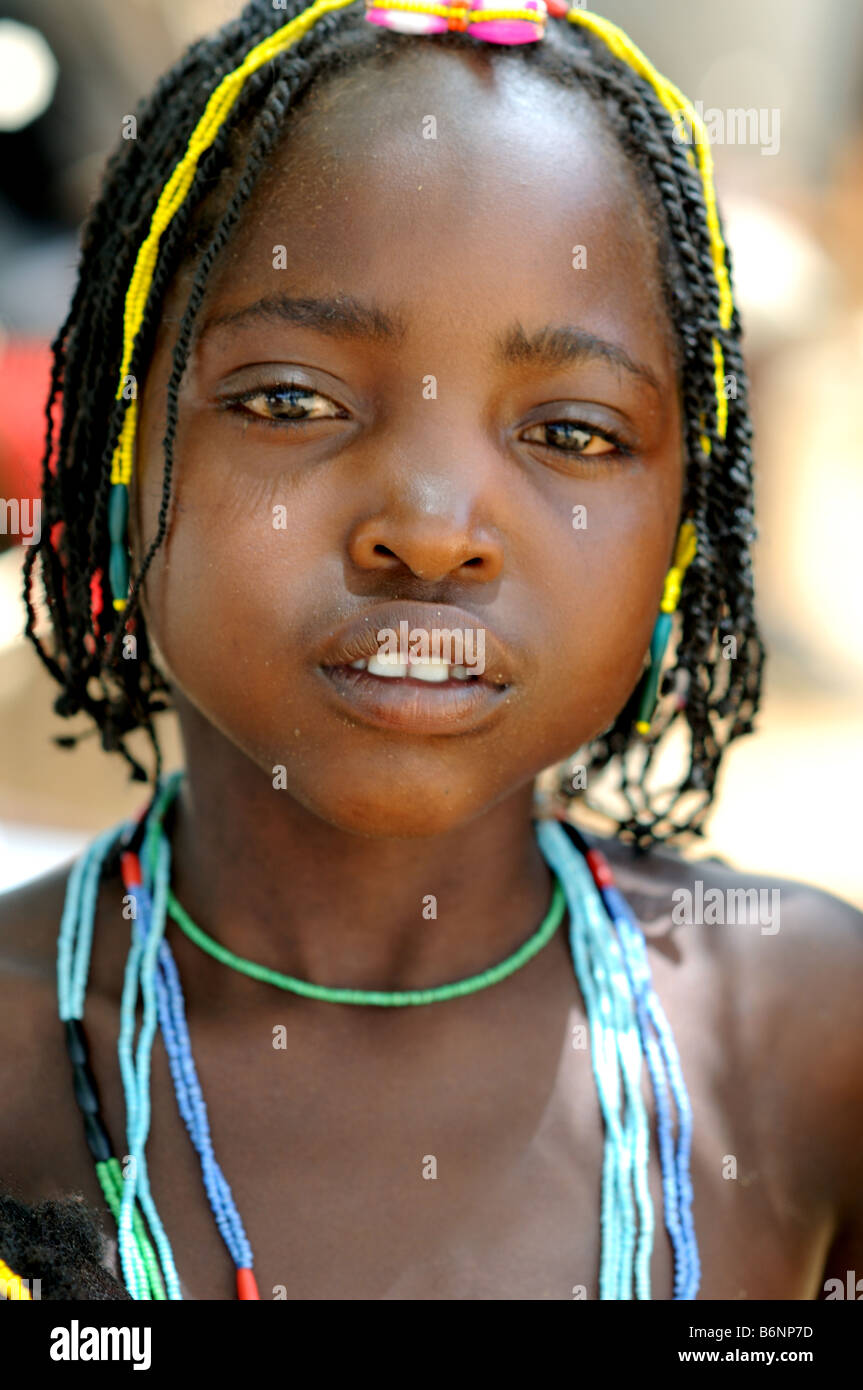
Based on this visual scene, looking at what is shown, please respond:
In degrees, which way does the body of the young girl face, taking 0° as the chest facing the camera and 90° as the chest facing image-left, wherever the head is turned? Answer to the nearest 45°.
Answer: approximately 0°
